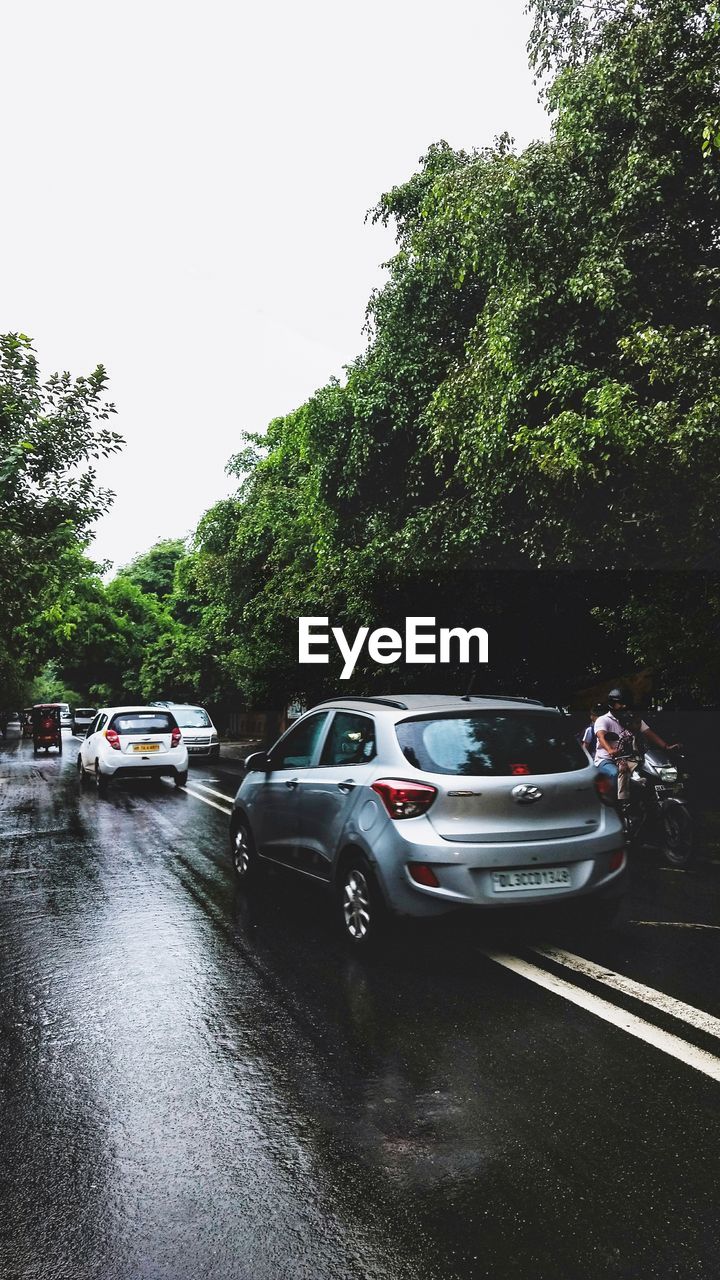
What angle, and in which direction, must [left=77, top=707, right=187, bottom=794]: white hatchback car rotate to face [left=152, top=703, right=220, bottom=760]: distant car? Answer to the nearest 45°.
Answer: approximately 45° to its right

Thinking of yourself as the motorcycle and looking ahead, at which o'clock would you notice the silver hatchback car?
The silver hatchback car is roughly at 2 o'clock from the motorcycle.

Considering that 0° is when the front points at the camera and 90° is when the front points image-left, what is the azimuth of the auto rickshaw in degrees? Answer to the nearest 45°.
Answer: approximately 180°

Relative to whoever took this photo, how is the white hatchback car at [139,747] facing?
facing away from the viewer and to the left of the viewer

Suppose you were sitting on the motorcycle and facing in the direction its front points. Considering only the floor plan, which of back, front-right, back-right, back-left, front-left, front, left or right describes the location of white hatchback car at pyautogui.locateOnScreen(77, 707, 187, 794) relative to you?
back

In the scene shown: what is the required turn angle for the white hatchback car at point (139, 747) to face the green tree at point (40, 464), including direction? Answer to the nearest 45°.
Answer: approximately 135° to its left

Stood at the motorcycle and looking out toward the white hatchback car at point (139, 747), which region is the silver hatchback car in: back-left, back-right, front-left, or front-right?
back-left

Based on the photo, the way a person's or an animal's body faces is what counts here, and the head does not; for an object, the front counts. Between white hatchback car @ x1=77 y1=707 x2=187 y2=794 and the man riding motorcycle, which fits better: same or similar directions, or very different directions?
very different directions

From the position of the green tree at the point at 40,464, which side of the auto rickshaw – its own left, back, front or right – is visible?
back

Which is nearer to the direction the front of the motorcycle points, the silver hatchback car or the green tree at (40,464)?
the silver hatchback car

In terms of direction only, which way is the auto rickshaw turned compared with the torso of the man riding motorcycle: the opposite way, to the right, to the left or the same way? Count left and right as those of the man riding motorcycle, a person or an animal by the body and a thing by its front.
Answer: the opposite way

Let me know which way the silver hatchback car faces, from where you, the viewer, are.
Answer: facing away from the viewer and to the left of the viewer

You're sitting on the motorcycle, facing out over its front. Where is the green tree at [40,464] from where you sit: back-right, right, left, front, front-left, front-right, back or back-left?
back-right
